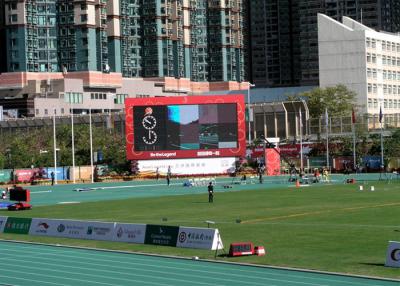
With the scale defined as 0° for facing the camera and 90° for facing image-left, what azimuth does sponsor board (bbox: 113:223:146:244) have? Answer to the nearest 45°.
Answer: approximately 0°

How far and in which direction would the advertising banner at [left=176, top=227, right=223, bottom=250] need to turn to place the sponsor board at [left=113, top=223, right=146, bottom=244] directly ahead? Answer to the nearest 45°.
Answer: approximately 135° to its right

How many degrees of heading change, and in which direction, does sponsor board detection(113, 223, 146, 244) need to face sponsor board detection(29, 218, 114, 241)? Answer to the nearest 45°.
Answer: approximately 135° to its right

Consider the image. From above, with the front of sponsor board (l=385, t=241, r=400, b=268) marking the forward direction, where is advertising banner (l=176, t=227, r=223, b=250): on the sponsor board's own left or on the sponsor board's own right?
on the sponsor board's own right

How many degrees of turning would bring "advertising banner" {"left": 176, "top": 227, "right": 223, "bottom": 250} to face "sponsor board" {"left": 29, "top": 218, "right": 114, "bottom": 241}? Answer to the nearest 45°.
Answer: approximately 135° to its right

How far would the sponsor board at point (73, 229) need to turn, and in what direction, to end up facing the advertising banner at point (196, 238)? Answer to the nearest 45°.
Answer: approximately 45° to its left

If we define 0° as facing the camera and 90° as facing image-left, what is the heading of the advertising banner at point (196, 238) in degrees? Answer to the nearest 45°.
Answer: approximately 0°

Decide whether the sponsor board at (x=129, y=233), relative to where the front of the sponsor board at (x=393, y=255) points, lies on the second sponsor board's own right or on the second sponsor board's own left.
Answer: on the second sponsor board's own right
